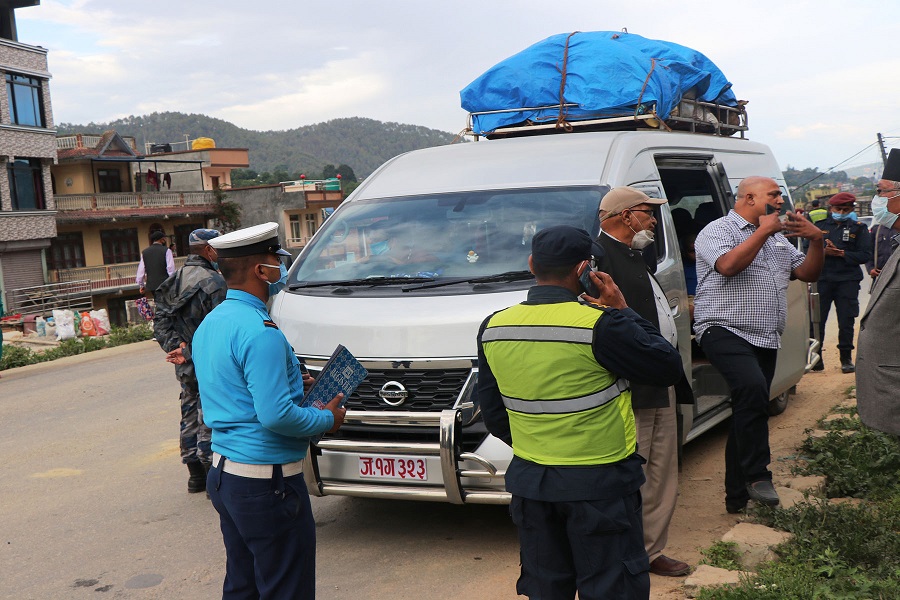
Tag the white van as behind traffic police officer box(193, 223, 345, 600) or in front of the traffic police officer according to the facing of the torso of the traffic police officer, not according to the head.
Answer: in front

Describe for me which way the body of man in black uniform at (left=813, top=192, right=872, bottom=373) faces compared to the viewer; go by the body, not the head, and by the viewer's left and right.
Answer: facing the viewer

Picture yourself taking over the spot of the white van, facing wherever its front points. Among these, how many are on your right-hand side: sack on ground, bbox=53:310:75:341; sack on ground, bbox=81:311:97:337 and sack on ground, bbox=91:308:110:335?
3

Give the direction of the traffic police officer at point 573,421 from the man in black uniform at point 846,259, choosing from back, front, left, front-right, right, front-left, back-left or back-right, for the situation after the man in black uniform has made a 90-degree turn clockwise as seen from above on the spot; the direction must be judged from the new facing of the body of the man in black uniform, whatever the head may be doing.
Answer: left
